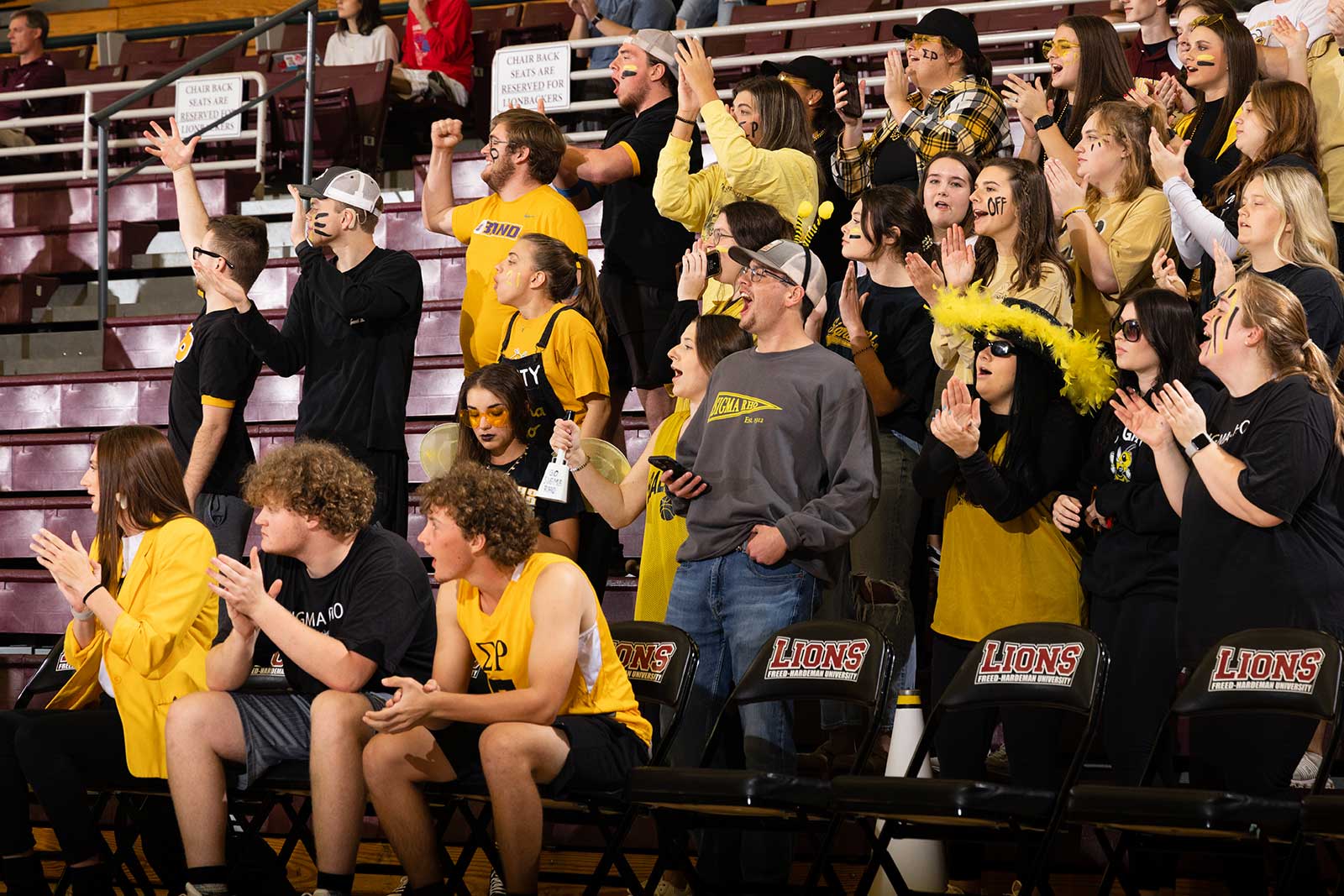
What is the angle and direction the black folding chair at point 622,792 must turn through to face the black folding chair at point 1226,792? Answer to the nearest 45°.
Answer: approximately 90° to its left

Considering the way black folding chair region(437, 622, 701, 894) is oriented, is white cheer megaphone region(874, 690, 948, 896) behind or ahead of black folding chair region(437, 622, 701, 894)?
behind

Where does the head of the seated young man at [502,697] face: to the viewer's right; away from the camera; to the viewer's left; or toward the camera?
to the viewer's left

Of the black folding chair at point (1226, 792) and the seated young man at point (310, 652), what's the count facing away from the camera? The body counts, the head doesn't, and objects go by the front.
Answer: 0

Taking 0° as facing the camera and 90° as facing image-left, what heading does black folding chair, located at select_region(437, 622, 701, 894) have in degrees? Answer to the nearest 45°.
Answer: approximately 45°

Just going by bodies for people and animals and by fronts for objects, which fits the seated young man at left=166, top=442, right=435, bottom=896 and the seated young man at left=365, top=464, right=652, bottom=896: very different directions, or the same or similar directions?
same or similar directions

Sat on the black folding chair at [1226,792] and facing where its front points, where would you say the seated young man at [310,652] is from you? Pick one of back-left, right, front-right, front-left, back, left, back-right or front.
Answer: front-right

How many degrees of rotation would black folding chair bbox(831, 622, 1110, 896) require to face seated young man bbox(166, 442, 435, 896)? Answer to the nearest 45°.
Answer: approximately 45° to its right

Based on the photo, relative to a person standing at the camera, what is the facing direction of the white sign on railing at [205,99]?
facing the viewer

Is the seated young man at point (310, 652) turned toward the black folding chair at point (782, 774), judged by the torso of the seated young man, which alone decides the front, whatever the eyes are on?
no

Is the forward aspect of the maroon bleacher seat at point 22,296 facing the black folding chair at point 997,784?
no

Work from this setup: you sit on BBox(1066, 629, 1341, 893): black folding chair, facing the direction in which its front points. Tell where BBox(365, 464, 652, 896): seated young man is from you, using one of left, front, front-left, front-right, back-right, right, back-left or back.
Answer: front-right

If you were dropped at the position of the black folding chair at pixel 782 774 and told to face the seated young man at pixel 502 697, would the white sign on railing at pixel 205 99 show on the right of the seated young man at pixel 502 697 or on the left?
right

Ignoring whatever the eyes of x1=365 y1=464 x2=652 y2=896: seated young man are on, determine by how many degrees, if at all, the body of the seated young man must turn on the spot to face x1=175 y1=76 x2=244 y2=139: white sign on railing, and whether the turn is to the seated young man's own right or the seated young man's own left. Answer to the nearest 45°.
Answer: approximately 135° to the seated young man's own right

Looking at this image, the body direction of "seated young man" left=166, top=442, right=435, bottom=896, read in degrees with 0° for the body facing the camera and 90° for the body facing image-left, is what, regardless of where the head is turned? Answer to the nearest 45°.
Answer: approximately 45°

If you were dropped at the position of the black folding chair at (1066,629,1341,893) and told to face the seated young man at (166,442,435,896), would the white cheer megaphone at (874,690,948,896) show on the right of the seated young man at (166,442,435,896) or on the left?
right

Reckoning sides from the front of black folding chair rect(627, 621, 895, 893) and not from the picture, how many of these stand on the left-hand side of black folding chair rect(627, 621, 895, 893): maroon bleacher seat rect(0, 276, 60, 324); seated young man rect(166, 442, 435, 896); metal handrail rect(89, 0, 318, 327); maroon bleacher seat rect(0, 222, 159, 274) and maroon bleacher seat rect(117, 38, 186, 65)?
0

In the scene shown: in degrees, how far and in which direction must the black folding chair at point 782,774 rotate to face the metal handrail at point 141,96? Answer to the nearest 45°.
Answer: approximately 90° to its right
